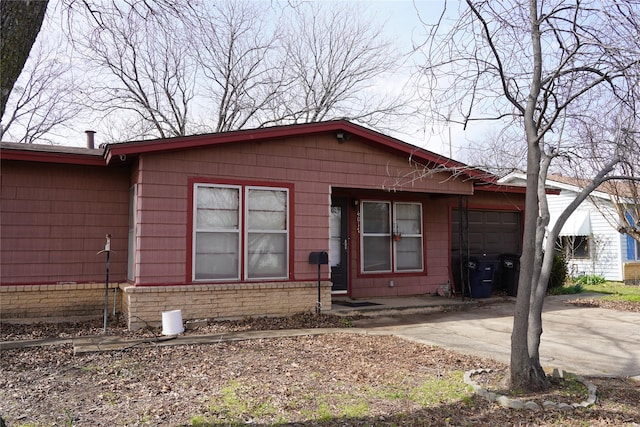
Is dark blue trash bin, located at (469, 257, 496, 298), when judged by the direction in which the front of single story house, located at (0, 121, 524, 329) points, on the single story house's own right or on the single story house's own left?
on the single story house's own left

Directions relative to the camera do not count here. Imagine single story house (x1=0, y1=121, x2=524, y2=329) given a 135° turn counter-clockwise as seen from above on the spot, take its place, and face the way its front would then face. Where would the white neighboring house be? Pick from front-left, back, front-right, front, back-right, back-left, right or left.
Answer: front-right

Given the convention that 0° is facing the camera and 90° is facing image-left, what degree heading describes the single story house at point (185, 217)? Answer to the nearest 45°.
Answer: approximately 315°

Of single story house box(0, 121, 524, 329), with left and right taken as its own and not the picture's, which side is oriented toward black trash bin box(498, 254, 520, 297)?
left

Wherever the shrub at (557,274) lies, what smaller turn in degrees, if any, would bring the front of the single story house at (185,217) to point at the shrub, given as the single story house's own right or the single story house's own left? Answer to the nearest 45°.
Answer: approximately 90° to the single story house's own left
